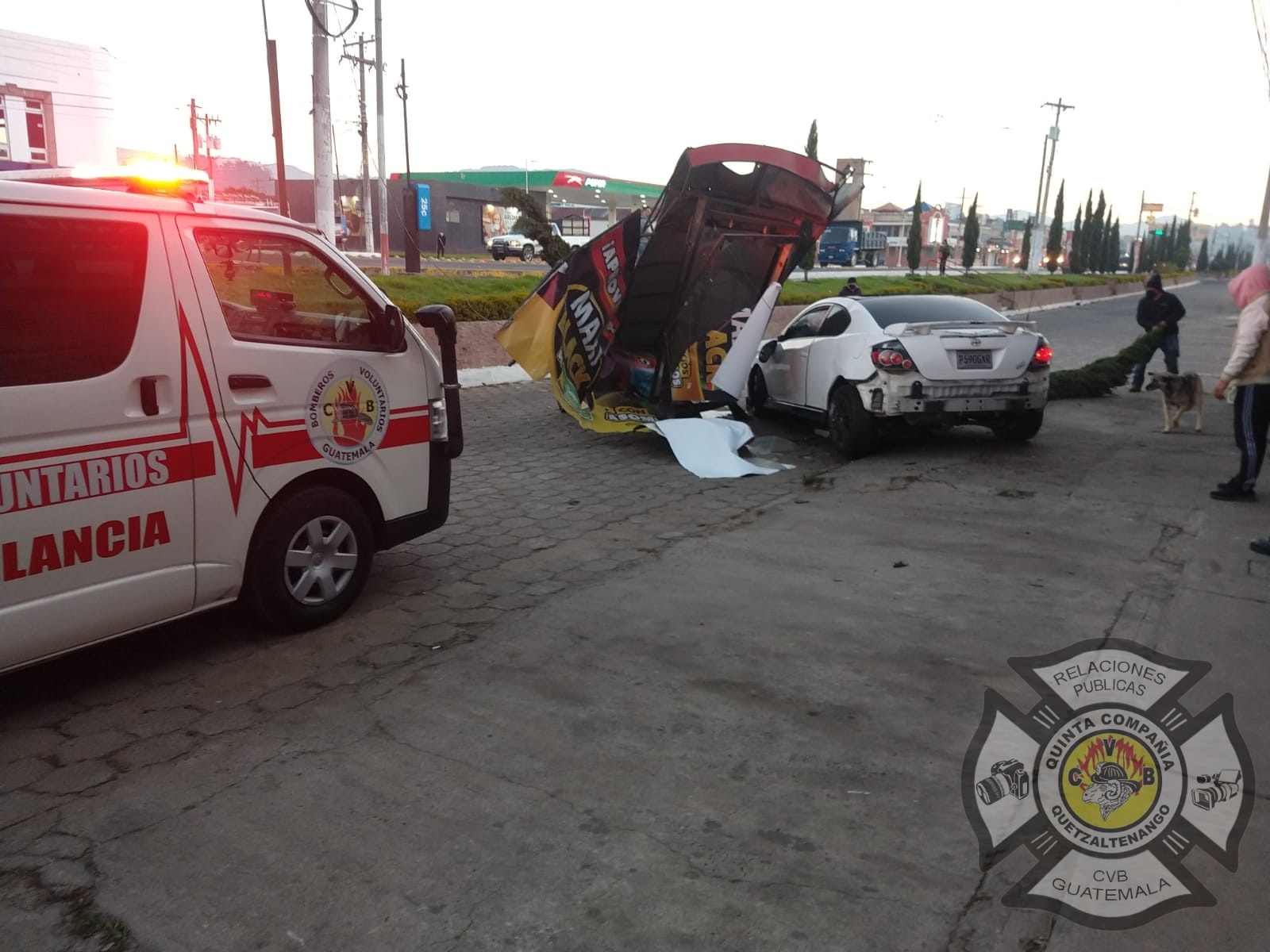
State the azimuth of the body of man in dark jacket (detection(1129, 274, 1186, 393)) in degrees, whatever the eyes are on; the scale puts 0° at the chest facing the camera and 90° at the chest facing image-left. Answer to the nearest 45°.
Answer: approximately 45°

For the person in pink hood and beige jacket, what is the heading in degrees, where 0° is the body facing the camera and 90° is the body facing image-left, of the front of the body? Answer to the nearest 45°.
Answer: approximately 90°

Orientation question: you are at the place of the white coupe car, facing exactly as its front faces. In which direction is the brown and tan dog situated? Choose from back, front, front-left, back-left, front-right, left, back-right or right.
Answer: right

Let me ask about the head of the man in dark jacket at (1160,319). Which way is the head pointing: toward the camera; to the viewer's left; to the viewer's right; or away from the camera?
toward the camera

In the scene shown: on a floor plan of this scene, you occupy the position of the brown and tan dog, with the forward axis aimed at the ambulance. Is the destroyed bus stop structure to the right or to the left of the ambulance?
right

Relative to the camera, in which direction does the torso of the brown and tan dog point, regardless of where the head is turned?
to the viewer's left

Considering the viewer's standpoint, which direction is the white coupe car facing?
facing away from the viewer and to the left of the viewer

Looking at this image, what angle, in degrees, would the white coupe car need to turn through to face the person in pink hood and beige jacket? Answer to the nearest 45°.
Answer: approximately 180°

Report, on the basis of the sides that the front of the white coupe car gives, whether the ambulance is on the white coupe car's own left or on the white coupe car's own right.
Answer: on the white coupe car's own left

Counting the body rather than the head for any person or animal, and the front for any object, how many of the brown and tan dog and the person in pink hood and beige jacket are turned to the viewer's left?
2

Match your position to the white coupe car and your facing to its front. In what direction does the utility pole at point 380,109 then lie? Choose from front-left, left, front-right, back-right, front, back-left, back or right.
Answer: front

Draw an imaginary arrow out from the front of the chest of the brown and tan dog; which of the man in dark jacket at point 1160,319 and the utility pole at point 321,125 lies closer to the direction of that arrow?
the utility pole

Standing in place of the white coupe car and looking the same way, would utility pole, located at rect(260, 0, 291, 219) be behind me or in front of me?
in front

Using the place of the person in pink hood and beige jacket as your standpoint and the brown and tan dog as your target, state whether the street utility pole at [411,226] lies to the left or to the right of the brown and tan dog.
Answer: left
